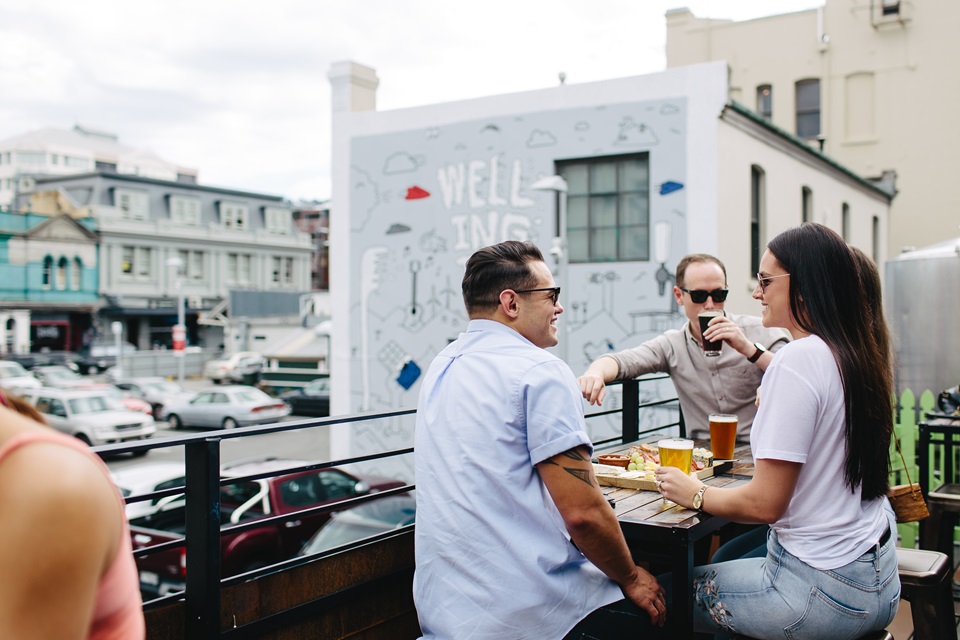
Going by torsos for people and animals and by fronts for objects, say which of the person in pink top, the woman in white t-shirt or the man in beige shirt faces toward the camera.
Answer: the man in beige shirt

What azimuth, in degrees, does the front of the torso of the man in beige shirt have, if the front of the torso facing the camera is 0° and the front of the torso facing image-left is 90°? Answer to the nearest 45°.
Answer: approximately 0°

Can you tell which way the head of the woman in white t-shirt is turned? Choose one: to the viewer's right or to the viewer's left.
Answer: to the viewer's left

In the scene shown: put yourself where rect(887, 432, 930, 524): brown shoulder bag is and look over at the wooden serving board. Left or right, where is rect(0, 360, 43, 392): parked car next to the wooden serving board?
right

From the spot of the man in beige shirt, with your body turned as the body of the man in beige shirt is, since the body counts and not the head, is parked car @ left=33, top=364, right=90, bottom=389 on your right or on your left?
on your right

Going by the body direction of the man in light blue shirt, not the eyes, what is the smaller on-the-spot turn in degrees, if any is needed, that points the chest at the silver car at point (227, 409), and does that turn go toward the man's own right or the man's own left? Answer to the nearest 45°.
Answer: approximately 90° to the man's own left
